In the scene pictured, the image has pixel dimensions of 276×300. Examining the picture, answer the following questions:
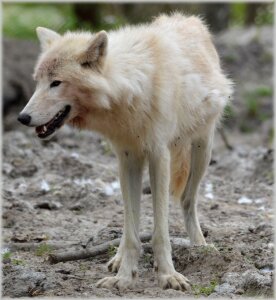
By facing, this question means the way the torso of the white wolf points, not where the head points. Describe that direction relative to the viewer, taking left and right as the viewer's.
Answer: facing the viewer and to the left of the viewer

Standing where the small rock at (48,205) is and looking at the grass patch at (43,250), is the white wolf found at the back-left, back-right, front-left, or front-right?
front-left
